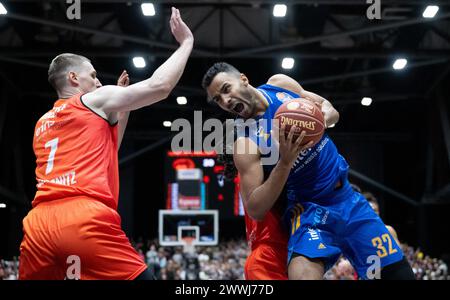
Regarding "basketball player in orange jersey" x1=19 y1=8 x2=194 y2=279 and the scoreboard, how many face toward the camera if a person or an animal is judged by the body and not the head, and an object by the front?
1

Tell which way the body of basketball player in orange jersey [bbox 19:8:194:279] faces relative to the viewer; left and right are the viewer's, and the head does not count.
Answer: facing away from the viewer and to the right of the viewer

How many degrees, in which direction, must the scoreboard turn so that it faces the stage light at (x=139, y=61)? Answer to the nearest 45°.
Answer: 0° — it already faces it

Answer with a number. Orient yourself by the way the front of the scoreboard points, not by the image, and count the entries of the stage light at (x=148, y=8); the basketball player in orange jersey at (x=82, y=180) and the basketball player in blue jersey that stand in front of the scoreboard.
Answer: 3

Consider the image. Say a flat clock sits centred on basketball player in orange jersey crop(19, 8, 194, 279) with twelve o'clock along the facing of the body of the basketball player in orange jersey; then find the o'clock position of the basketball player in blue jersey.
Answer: The basketball player in blue jersey is roughly at 1 o'clock from the basketball player in orange jersey.

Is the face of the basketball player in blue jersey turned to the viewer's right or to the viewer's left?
to the viewer's left
